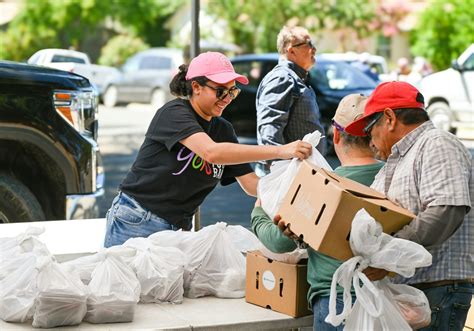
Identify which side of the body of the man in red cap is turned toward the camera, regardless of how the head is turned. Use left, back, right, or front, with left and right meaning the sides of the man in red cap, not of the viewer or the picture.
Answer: left

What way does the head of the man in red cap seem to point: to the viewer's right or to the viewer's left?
to the viewer's left

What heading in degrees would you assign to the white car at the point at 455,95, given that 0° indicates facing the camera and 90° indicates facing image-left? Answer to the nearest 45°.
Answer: approximately 90°

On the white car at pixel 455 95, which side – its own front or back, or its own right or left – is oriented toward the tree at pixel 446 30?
right

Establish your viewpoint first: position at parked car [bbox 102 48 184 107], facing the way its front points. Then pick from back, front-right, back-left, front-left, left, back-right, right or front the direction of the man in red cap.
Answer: left

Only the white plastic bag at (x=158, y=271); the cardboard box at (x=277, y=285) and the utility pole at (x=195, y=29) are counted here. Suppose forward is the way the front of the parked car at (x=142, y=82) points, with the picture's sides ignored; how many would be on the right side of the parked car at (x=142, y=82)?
0

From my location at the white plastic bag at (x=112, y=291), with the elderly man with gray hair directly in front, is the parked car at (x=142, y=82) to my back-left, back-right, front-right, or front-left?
front-left

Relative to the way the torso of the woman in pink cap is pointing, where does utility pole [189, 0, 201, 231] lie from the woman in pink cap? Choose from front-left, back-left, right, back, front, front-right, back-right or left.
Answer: back-left

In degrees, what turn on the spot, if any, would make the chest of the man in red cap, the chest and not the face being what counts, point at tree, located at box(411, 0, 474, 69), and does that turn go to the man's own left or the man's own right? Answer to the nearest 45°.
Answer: approximately 90° to the man's own right

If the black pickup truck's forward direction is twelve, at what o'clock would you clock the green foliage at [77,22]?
The green foliage is roughly at 9 o'clock from the black pickup truck.

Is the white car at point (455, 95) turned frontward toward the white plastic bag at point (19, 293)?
no

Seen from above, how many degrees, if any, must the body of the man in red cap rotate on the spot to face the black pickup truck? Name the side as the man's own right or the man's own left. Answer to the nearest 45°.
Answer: approximately 45° to the man's own right

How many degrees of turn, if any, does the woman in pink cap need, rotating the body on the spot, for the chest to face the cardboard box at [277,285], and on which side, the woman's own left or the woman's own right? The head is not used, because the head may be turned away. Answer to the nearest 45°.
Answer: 0° — they already face it
